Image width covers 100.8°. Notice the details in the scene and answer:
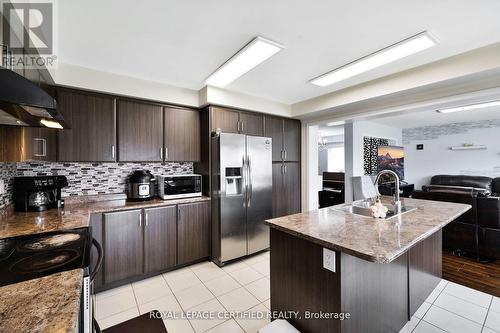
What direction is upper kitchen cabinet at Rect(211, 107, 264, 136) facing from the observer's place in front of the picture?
facing the viewer and to the right of the viewer

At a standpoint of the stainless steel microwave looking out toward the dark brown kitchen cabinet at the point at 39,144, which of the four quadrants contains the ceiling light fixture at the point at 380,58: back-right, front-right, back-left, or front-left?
back-left

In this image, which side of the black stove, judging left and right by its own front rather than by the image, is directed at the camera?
right

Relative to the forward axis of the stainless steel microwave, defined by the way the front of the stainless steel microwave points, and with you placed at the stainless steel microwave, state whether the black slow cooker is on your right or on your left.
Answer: on your right

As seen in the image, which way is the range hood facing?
to the viewer's right

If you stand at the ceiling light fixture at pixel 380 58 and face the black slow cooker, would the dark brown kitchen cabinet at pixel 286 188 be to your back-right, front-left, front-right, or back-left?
front-right

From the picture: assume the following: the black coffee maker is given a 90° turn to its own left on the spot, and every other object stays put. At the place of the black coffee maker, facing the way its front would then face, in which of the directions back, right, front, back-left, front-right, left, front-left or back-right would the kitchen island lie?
right

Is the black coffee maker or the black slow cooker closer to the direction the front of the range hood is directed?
the black slow cooker

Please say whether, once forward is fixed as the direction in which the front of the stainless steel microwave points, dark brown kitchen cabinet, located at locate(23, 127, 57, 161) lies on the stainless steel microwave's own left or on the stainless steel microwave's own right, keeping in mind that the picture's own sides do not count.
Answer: on the stainless steel microwave's own right

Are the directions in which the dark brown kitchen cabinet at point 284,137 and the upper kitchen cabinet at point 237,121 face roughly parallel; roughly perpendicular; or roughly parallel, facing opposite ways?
roughly parallel

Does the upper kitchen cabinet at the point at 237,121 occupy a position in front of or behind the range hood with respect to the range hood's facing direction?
in front

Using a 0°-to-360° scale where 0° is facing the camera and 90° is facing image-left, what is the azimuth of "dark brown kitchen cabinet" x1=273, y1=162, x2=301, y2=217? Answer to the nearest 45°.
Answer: approximately 315°

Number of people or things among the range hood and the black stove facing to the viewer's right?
2

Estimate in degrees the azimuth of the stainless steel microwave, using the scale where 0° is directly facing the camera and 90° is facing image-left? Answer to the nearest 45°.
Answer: approximately 315°

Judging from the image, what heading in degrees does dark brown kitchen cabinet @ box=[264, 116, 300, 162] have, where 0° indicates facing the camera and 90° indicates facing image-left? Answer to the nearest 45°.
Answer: approximately 315°

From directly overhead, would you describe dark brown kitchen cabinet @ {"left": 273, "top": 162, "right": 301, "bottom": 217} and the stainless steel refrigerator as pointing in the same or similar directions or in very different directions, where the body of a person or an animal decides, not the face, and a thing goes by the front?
same or similar directions

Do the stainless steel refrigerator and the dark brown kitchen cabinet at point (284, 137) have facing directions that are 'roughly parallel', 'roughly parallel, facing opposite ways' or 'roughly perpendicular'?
roughly parallel

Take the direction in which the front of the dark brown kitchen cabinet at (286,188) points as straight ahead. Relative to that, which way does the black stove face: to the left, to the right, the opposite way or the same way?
to the left

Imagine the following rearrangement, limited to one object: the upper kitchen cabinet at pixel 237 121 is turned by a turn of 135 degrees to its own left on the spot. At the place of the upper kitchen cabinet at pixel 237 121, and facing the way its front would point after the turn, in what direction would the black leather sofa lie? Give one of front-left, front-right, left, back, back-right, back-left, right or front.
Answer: right

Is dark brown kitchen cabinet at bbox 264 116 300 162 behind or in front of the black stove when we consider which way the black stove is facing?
in front

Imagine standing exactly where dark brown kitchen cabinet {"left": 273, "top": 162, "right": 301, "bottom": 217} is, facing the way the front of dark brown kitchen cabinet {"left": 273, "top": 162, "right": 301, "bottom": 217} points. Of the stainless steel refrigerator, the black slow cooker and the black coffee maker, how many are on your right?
3

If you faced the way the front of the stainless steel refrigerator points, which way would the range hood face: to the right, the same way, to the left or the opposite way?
to the left
